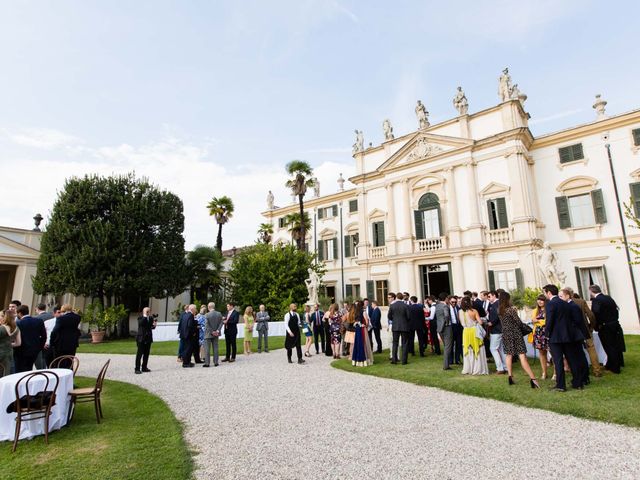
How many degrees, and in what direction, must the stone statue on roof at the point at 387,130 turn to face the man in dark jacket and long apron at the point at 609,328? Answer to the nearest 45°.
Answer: approximately 45° to its left

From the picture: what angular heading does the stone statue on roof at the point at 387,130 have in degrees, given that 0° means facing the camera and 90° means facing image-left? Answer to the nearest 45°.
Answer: approximately 45°

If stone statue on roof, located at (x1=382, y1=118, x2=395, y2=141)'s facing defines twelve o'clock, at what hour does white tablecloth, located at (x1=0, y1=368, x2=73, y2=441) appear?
The white tablecloth is roughly at 11 o'clock from the stone statue on roof.

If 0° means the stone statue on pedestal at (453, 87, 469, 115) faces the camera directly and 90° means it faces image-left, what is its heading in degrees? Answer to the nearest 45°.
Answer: approximately 45°

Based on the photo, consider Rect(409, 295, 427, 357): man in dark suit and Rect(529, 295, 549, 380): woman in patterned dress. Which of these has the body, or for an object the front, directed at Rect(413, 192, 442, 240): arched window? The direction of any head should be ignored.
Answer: the man in dark suit

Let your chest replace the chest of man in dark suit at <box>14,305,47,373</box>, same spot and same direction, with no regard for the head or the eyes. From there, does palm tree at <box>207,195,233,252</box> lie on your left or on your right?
on your right

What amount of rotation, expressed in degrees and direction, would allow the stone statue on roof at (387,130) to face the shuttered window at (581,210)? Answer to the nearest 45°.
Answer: approximately 135° to its left

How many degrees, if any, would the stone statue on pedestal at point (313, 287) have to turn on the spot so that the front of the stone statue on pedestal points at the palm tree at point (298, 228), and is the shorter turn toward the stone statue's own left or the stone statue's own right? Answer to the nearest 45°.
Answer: approximately 135° to the stone statue's own right

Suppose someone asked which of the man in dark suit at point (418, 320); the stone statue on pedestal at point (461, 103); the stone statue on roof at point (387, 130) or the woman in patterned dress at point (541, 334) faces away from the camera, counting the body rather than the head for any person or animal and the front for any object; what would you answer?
the man in dark suit

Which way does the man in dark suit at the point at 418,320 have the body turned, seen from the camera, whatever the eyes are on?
away from the camera

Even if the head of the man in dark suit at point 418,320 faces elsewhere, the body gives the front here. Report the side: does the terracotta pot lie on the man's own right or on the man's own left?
on the man's own left

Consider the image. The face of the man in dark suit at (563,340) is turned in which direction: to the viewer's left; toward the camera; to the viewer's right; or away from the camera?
to the viewer's left
